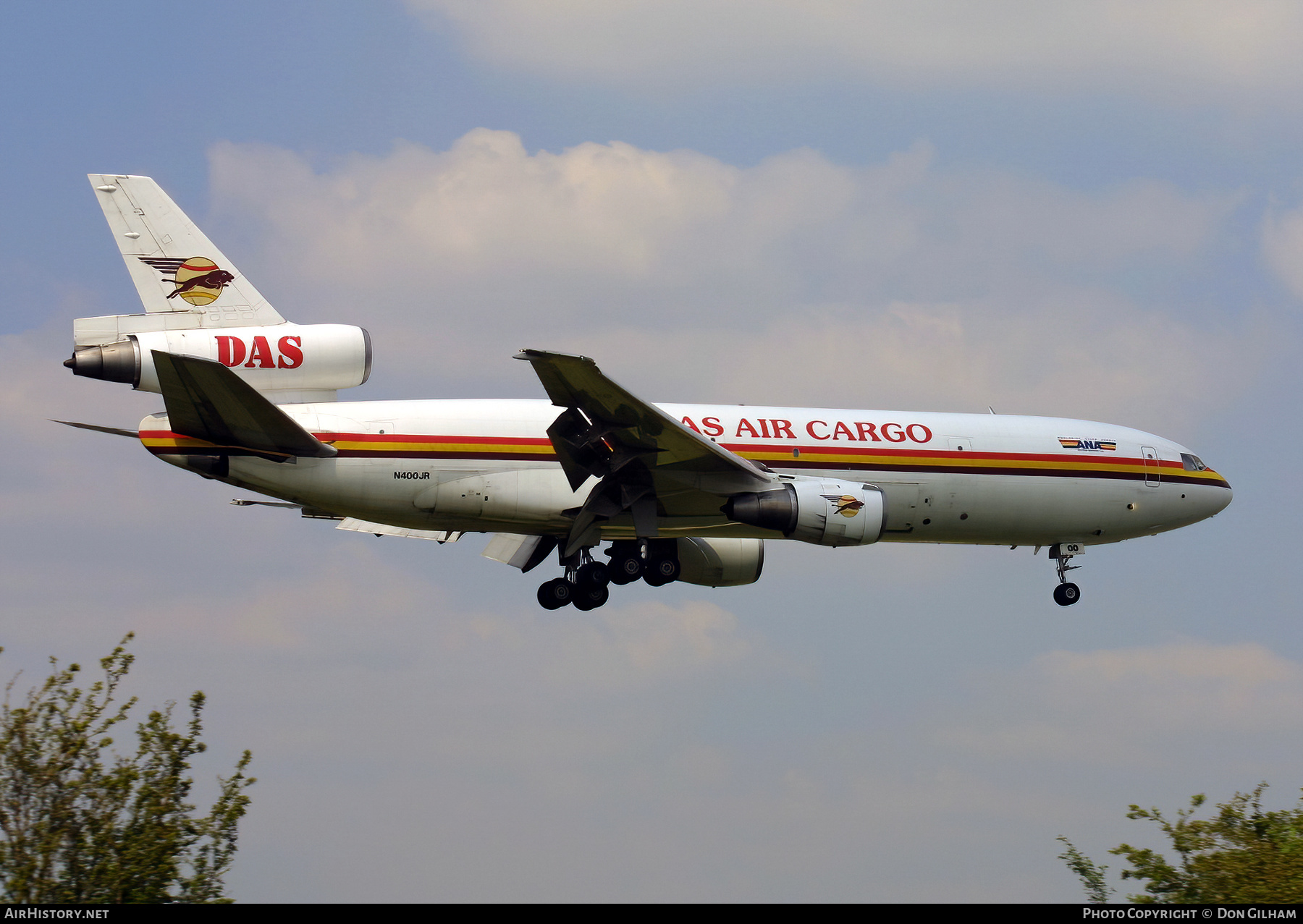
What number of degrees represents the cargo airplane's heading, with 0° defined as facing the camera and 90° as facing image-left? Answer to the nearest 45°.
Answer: approximately 270°
